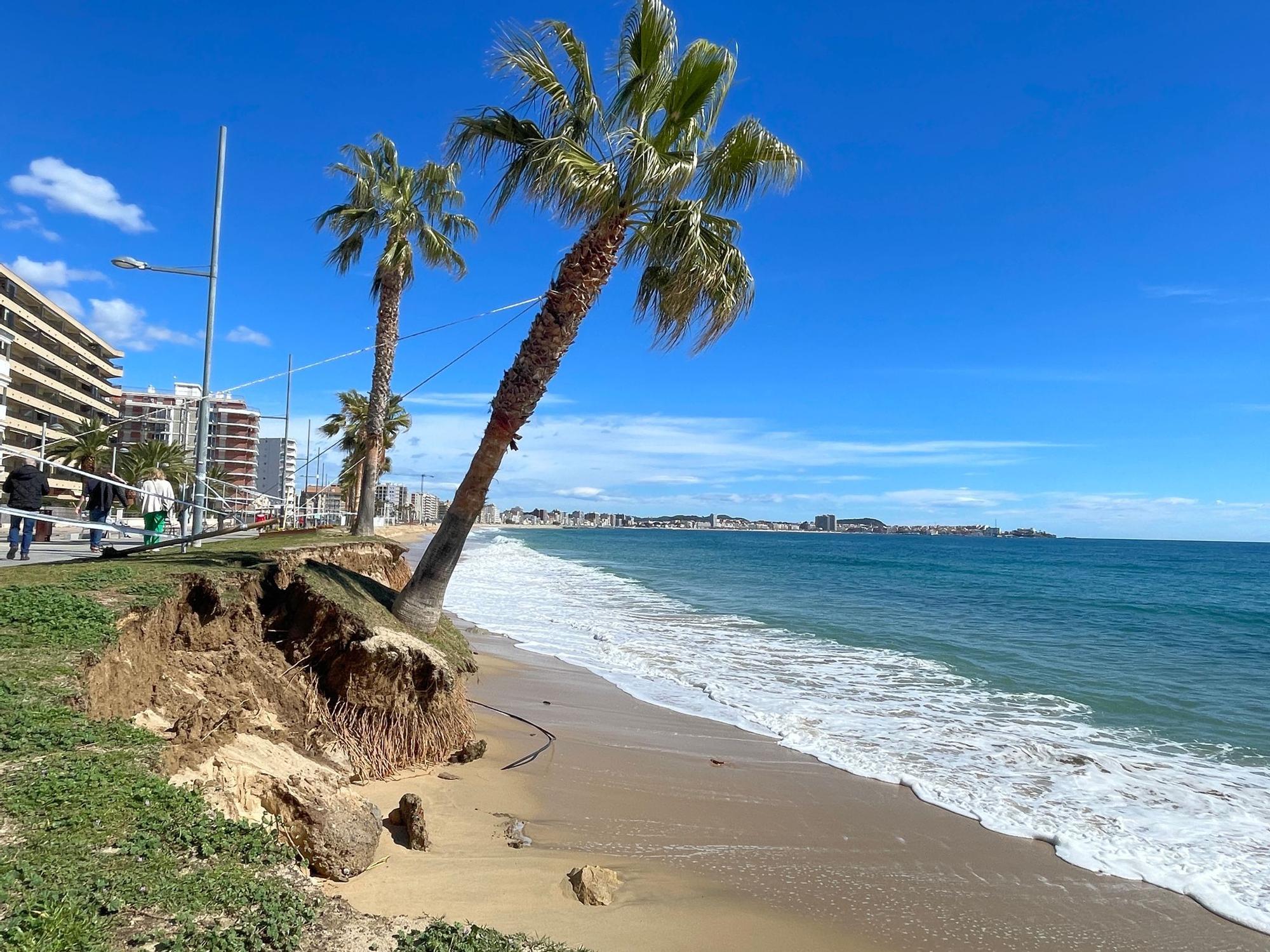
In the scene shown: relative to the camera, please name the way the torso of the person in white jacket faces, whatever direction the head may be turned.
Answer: away from the camera

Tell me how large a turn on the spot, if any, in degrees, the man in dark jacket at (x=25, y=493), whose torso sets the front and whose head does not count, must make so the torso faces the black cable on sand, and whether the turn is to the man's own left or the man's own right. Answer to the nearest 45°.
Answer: approximately 135° to the man's own right

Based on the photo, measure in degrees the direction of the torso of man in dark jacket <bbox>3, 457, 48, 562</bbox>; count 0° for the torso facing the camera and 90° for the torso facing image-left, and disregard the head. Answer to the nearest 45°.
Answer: approximately 180°

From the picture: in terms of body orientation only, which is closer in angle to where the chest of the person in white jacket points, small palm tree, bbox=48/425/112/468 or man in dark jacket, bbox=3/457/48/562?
the small palm tree

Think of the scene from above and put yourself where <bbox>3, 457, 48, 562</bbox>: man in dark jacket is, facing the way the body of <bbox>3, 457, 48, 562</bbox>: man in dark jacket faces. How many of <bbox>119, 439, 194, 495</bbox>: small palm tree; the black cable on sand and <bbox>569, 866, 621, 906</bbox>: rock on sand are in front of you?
1

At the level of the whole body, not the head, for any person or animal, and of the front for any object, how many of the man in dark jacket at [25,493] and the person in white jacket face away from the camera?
2

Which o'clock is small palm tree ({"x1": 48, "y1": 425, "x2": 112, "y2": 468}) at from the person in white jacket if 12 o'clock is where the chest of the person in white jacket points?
The small palm tree is roughly at 12 o'clock from the person in white jacket.

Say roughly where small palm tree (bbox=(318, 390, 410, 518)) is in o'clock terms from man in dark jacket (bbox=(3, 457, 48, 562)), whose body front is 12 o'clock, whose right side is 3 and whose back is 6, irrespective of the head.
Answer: The small palm tree is roughly at 1 o'clock from the man in dark jacket.

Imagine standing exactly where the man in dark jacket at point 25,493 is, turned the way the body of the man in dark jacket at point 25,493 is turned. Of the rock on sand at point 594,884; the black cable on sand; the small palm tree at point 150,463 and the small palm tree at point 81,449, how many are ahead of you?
2

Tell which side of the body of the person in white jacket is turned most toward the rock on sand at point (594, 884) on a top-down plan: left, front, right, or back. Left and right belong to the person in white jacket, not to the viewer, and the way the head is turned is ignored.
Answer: back

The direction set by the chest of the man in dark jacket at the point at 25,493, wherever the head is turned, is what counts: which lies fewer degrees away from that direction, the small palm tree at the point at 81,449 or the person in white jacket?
the small palm tree

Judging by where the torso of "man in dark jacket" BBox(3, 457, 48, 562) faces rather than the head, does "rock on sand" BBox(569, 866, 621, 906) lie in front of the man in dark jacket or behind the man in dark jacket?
behind

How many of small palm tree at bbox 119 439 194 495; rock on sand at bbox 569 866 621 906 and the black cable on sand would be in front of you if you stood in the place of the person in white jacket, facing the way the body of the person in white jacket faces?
1

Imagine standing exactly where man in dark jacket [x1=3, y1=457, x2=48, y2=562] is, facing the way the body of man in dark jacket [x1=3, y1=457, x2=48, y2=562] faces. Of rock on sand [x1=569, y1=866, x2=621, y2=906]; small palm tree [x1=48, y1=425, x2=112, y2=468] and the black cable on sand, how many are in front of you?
1
